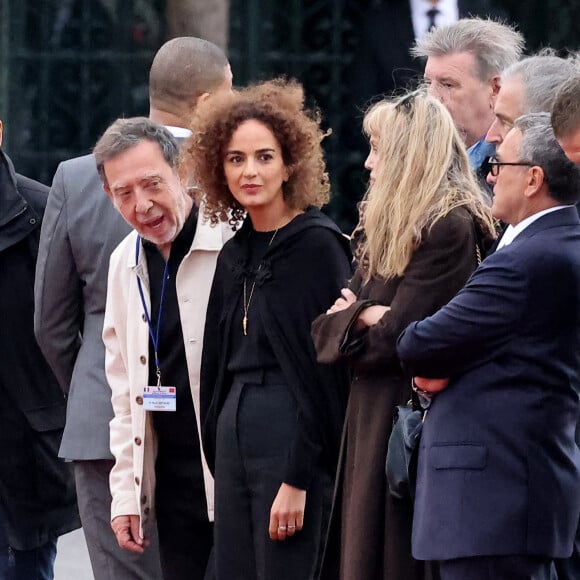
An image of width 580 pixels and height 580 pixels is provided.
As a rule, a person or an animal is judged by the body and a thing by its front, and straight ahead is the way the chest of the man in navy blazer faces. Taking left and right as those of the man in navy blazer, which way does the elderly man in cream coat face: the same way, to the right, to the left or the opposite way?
to the left

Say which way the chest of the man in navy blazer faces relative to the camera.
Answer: to the viewer's left

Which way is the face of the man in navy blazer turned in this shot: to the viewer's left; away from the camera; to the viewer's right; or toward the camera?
to the viewer's left

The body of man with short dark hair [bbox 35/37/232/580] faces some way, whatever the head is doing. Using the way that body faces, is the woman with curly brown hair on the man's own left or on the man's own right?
on the man's own right

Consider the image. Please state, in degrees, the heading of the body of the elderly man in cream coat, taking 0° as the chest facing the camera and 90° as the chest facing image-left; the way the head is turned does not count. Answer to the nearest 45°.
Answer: approximately 0°

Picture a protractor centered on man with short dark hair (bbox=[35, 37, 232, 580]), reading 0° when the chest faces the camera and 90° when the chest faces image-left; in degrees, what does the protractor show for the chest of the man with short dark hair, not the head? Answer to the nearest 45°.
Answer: approximately 225°

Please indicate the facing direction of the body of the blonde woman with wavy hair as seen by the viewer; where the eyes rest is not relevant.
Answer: to the viewer's left

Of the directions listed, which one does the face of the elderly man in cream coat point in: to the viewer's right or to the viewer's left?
to the viewer's left
